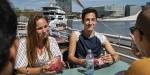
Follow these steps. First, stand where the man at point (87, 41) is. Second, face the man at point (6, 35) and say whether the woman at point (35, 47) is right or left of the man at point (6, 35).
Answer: right

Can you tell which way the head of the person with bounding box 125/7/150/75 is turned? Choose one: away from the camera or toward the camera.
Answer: away from the camera

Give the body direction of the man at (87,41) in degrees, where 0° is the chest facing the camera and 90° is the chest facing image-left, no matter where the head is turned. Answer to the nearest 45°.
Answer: approximately 0°

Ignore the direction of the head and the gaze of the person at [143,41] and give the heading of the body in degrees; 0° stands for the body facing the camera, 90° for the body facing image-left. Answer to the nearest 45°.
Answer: approximately 135°

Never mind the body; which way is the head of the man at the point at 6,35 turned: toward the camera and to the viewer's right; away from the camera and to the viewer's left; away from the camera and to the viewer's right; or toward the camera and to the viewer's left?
away from the camera and to the viewer's right

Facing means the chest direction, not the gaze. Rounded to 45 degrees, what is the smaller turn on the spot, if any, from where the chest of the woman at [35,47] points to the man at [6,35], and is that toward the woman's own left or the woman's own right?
approximately 45° to the woman's own right

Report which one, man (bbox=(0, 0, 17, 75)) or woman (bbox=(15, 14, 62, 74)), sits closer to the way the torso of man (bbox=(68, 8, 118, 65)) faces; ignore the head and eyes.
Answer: the man

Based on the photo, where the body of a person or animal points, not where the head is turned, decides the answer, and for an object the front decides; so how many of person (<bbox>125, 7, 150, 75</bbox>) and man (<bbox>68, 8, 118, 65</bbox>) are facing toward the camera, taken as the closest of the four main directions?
1

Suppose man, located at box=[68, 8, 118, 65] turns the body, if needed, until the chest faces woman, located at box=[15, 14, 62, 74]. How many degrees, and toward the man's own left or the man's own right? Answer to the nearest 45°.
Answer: approximately 45° to the man's own right

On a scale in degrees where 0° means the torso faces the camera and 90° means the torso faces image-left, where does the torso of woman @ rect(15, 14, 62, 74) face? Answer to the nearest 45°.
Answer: approximately 315°

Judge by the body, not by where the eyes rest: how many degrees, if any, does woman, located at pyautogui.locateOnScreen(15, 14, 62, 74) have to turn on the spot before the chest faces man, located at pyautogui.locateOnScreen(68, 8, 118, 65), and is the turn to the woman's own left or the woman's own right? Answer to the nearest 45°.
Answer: approximately 90° to the woman's own left
